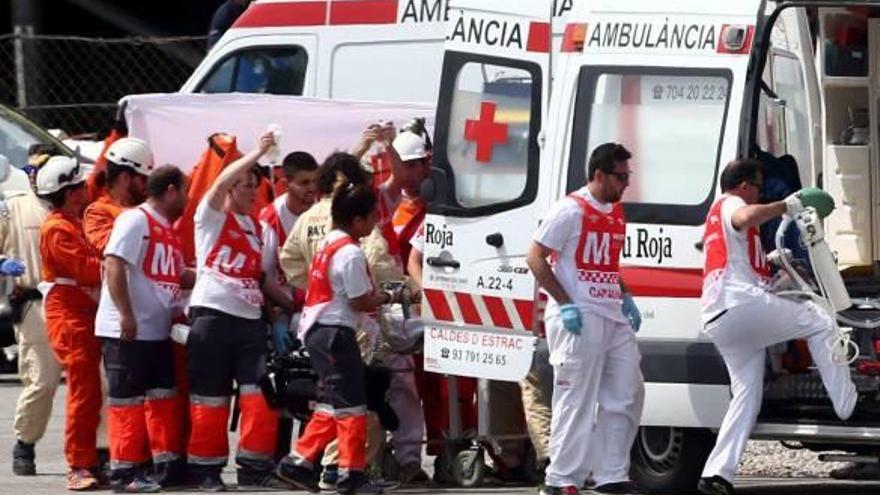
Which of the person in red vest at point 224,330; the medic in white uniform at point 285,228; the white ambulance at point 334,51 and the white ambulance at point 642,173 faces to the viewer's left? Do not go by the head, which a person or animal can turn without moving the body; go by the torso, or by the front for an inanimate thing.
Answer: the white ambulance at point 334,51

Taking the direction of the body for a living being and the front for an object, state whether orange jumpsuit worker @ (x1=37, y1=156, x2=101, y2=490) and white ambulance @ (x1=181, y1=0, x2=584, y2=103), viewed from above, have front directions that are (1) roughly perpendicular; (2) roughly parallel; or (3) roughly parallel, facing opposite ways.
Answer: roughly parallel, facing opposite ways

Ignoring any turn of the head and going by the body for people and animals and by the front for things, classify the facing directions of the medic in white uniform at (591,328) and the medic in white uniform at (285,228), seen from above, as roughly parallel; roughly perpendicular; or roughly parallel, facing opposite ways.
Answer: roughly parallel

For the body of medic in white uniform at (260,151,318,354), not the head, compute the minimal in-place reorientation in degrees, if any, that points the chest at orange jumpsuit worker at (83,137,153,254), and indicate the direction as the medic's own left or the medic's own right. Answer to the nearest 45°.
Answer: approximately 135° to the medic's own right

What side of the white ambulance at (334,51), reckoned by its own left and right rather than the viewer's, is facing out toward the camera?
left

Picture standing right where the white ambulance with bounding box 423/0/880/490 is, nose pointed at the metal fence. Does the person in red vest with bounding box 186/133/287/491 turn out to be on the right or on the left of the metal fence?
left

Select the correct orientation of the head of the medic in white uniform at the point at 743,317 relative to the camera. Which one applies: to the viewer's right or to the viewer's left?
to the viewer's right

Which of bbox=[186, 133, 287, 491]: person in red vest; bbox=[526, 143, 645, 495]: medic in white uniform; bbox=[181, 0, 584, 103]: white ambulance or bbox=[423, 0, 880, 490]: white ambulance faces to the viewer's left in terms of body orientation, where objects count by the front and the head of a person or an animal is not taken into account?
bbox=[181, 0, 584, 103]: white ambulance

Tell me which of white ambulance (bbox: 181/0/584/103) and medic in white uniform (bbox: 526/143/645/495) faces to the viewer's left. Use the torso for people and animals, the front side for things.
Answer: the white ambulance
